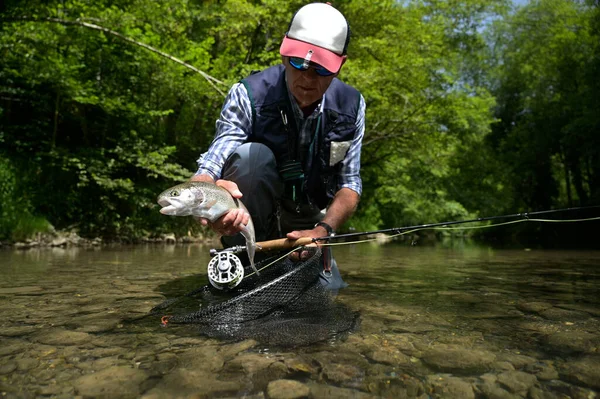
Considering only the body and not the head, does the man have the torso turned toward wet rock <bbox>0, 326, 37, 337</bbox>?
no

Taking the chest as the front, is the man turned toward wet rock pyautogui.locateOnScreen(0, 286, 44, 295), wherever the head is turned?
no

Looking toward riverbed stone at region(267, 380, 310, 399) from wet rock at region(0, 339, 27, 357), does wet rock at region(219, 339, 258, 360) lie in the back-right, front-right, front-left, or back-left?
front-left

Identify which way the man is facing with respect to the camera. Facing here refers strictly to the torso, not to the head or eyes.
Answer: toward the camera

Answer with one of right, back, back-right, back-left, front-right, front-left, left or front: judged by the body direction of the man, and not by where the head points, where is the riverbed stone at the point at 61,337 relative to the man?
front-right

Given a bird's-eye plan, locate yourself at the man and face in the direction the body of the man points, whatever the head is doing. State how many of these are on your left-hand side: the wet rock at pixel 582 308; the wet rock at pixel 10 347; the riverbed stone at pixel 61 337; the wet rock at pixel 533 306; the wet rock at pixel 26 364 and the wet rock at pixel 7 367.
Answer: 2

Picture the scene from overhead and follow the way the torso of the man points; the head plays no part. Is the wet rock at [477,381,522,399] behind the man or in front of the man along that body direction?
in front

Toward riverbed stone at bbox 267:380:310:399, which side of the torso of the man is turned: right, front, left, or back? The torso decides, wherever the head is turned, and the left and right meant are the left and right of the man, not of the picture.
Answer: front

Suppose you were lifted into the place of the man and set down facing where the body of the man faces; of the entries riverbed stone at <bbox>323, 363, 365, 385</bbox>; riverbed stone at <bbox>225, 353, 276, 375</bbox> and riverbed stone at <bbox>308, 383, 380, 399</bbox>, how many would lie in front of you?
3

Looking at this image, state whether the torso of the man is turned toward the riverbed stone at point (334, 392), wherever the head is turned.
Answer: yes

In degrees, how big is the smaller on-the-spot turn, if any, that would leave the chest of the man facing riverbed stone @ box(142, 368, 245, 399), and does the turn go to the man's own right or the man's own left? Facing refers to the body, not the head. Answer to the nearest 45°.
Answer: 0° — they already face it

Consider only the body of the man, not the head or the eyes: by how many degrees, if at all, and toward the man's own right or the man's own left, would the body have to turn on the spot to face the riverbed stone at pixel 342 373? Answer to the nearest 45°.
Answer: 0° — they already face it

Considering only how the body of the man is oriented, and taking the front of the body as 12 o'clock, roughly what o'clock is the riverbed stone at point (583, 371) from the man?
The riverbed stone is roughly at 11 o'clock from the man.

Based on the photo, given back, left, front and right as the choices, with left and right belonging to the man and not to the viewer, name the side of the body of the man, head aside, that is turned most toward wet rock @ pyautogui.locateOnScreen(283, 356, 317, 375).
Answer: front

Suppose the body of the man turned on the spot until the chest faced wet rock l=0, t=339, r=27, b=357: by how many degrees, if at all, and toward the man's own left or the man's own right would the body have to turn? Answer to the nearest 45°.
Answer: approximately 45° to the man's own right

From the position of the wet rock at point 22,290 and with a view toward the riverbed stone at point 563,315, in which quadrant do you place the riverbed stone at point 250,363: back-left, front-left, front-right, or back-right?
front-right

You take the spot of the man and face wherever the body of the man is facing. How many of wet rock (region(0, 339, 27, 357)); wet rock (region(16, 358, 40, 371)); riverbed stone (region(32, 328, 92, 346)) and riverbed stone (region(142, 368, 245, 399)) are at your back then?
0

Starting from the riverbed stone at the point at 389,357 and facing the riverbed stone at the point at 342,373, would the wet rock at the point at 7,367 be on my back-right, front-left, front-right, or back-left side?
front-right

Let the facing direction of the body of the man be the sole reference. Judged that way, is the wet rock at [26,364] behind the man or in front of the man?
in front

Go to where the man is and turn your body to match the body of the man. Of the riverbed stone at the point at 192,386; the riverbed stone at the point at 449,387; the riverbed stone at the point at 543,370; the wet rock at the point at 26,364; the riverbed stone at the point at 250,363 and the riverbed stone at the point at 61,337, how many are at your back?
0
